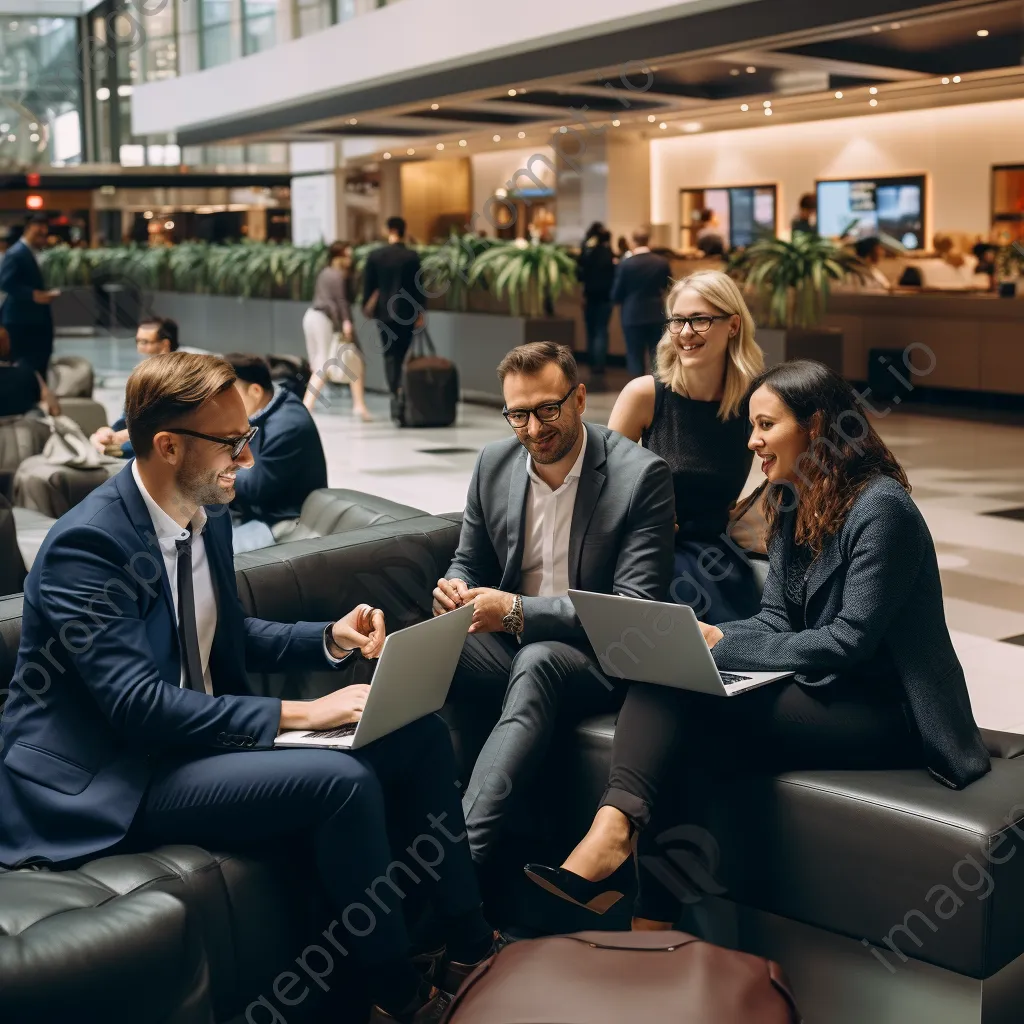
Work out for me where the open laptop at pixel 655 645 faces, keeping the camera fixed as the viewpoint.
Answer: facing away from the viewer and to the right of the viewer

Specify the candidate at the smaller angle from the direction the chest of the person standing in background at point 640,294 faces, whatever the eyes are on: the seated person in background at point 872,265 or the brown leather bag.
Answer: the seated person in background

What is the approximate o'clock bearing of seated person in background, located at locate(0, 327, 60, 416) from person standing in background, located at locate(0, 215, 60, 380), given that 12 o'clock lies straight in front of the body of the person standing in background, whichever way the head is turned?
The seated person in background is roughly at 3 o'clock from the person standing in background.

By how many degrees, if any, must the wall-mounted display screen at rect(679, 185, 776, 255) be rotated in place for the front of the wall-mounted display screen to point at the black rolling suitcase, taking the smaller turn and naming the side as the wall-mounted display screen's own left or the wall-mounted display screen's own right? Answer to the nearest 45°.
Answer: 0° — it already faces it

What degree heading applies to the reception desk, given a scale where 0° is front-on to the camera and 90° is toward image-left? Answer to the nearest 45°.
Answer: approximately 0°

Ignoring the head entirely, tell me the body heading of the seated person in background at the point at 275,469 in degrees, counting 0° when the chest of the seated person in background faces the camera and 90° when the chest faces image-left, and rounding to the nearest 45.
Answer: approximately 90°

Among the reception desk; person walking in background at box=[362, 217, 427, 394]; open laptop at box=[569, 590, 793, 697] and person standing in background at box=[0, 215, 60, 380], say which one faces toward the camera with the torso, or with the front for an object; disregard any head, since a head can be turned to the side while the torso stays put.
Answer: the reception desk

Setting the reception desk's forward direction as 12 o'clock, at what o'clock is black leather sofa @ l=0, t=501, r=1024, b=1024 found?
The black leather sofa is roughly at 12 o'clock from the reception desk.

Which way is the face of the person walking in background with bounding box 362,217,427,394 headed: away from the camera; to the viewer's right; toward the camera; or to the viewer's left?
away from the camera

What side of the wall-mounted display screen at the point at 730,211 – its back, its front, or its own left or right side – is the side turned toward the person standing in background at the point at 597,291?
front

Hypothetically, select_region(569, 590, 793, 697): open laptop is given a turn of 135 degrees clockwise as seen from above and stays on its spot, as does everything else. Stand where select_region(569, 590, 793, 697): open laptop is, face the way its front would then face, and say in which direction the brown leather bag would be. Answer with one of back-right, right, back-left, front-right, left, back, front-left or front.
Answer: front

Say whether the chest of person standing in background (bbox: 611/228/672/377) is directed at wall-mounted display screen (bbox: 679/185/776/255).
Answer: yes

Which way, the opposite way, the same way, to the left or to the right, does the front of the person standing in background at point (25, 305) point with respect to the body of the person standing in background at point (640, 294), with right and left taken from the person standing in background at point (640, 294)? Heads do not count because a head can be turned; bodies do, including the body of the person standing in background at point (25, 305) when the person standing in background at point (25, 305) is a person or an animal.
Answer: to the right

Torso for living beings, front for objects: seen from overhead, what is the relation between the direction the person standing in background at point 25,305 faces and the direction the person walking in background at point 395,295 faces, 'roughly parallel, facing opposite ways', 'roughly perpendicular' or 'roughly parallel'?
roughly perpendicular

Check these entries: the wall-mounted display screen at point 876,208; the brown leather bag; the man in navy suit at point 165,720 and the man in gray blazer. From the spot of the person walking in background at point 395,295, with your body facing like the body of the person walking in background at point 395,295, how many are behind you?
3

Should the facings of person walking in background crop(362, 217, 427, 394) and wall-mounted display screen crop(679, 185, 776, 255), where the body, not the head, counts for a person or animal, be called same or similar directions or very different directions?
very different directions
